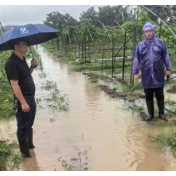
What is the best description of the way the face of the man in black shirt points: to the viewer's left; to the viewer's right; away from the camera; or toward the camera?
to the viewer's right

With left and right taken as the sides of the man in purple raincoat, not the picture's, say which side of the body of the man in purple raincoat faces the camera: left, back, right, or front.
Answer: front

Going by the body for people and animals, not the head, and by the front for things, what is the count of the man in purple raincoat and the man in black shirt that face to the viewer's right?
1

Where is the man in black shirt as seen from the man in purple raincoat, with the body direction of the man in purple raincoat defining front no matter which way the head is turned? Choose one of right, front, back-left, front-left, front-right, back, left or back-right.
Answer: front-right

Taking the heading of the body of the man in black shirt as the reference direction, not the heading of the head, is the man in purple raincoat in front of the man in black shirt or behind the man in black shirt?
in front

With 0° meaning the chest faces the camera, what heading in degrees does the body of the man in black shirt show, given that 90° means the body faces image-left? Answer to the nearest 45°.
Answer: approximately 270°

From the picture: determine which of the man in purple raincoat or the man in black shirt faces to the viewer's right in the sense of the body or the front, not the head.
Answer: the man in black shirt
